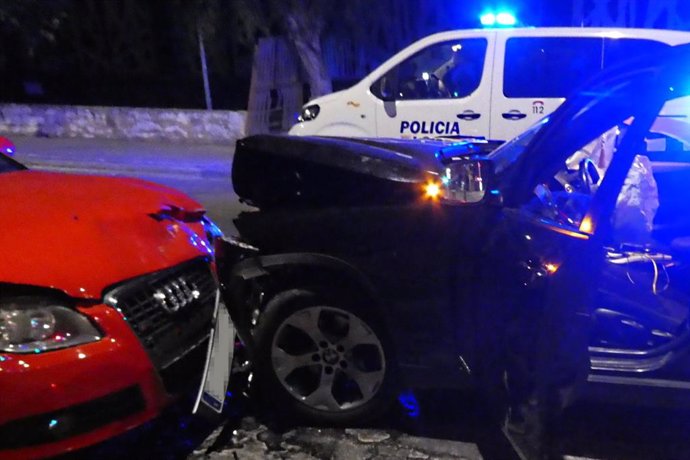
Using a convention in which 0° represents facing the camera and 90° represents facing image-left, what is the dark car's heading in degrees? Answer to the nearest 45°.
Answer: approximately 90°

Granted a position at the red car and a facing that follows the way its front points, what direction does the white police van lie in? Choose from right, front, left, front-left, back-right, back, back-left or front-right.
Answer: left

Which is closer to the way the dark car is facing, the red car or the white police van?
the red car

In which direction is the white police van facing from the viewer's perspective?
to the viewer's left

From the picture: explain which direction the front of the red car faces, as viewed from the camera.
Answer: facing the viewer and to the right of the viewer

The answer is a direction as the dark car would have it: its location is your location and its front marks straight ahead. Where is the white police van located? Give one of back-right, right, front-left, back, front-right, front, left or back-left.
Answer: right

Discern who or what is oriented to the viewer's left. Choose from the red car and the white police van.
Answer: the white police van

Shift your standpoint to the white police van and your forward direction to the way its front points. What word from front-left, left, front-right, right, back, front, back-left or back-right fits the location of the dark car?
left

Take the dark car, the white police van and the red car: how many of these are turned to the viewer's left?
2

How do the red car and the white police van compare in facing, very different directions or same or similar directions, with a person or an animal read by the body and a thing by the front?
very different directions

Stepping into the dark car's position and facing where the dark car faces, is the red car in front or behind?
in front

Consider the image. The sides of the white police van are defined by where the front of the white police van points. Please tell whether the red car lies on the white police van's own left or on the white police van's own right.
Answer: on the white police van's own left
